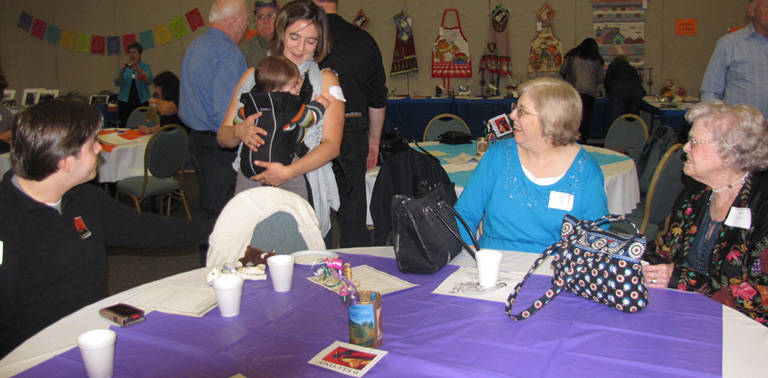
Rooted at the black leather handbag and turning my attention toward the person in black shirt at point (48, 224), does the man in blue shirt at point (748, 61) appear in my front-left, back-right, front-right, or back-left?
back-right

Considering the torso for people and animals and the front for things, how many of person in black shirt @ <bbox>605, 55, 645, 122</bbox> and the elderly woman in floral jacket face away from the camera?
1

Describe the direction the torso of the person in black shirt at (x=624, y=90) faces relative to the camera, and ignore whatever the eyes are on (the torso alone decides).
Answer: away from the camera

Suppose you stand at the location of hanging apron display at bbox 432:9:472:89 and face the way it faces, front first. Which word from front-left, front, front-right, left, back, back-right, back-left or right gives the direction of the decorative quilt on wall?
left

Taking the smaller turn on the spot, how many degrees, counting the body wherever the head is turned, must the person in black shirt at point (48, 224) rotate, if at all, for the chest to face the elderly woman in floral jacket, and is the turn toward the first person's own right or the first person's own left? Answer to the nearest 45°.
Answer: approximately 45° to the first person's own left

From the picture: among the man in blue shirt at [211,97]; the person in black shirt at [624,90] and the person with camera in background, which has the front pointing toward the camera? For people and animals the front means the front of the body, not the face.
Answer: the person with camera in background

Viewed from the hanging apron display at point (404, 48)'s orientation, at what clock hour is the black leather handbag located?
The black leather handbag is roughly at 12 o'clock from the hanging apron display.

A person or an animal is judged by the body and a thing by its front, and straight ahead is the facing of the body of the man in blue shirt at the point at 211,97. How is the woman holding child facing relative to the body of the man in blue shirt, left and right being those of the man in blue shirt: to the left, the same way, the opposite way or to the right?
the opposite way

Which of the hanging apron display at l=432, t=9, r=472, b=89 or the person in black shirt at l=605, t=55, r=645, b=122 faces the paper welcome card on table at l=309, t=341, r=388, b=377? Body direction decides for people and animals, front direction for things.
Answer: the hanging apron display

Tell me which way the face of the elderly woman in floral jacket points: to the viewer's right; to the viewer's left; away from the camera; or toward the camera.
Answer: to the viewer's left

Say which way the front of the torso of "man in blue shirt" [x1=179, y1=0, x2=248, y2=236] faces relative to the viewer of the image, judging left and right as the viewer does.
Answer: facing away from the viewer and to the right of the viewer
